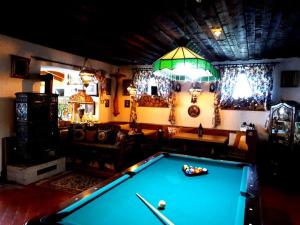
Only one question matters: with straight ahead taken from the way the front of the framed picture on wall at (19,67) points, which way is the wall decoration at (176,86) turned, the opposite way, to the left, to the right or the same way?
to the right

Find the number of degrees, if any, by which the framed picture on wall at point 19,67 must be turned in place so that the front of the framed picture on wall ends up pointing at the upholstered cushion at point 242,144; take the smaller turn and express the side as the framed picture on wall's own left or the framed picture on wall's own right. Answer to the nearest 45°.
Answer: approximately 45° to the framed picture on wall's own left

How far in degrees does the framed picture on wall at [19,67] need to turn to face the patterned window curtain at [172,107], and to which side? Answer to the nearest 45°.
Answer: approximately 45° to its left

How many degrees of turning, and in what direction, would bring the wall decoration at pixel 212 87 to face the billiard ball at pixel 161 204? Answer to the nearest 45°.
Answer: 0° — it already faces it

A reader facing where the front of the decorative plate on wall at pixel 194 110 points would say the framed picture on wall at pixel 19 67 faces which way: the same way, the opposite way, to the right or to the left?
to the left

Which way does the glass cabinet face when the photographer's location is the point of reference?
facing the viewer and to the left of the viewer

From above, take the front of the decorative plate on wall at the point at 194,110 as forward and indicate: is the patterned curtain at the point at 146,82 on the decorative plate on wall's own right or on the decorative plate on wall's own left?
on the decorative plate on wall's own right

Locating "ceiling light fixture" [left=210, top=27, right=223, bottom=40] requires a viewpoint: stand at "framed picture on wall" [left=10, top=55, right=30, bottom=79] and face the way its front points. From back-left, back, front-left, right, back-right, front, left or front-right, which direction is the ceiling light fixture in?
front

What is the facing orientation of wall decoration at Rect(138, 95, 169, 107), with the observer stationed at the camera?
facing the viewer

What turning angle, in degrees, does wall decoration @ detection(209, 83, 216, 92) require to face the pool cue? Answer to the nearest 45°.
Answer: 0° — it already faces it

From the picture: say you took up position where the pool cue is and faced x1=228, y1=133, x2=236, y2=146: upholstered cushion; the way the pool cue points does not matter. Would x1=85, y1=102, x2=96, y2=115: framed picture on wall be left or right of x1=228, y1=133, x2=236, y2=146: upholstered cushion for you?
left

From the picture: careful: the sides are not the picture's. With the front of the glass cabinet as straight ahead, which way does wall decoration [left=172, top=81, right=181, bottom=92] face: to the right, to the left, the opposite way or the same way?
to the left

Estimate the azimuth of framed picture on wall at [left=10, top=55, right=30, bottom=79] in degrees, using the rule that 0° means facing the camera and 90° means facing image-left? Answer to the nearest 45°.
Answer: approximately 315°

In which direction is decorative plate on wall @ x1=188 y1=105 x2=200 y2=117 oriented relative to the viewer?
toward the camera
